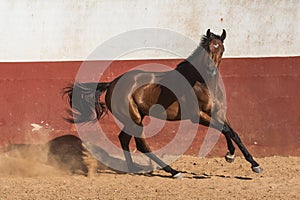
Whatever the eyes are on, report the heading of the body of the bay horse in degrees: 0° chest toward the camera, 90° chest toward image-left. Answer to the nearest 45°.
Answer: approximately 270°
